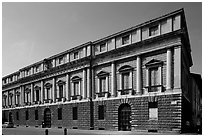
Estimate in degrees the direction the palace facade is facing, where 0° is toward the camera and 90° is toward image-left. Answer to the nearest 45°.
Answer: approximately 45°
